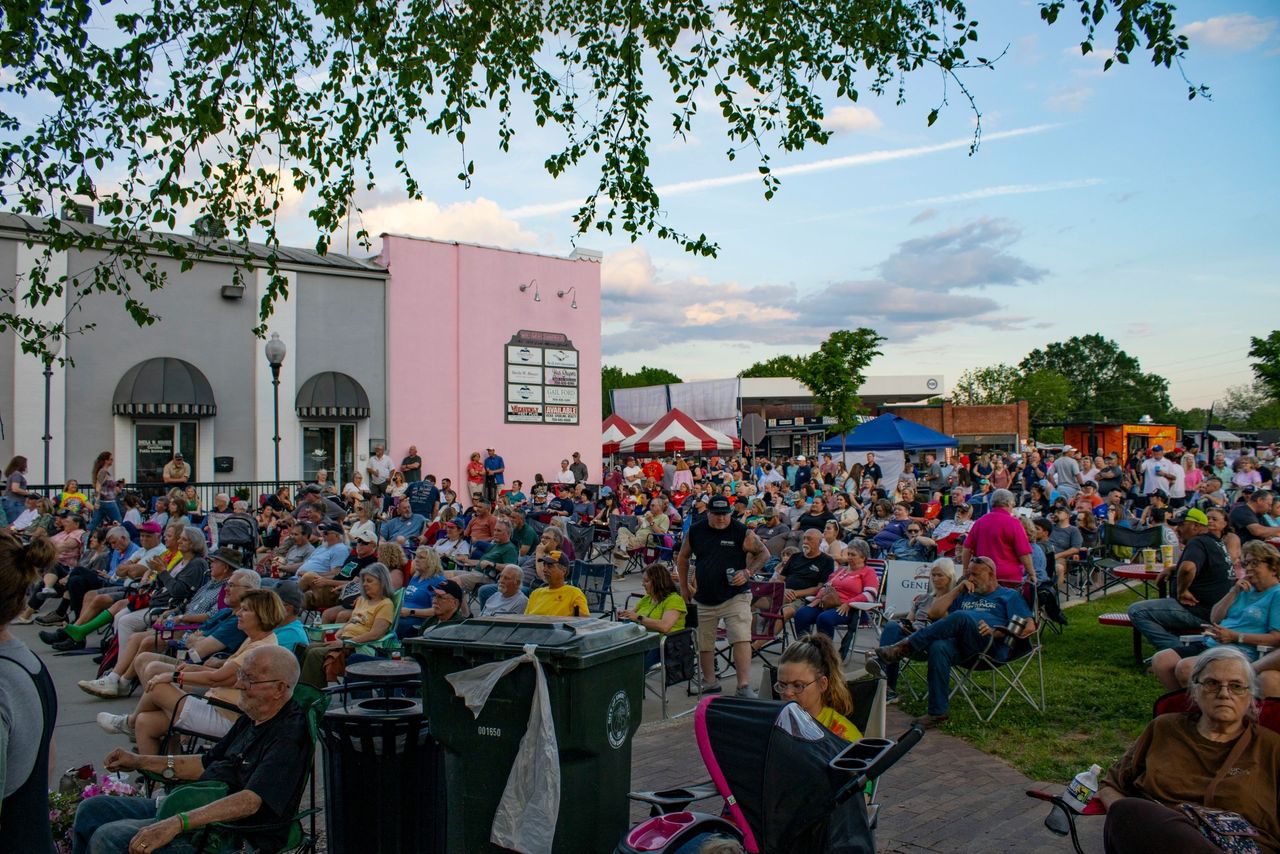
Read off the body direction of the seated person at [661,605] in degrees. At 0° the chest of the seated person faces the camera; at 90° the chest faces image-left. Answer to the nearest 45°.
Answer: approximately 45°

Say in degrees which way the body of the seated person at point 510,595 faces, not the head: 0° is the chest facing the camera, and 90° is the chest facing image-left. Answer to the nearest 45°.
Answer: approximately 45°

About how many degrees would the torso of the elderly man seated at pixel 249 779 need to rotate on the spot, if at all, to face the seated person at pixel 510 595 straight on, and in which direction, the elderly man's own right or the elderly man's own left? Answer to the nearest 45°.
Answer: approximately 135° to the elderly man's own right

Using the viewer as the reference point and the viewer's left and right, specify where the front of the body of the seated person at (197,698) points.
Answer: facing to the left of the viewer

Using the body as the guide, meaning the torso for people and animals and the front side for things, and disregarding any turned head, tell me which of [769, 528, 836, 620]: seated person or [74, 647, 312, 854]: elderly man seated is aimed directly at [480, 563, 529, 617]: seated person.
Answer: [769, 528, 836, 620]: seated person

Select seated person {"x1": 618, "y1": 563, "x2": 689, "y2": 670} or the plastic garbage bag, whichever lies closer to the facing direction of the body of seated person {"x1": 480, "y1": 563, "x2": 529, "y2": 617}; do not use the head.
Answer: the plastic garbage bag

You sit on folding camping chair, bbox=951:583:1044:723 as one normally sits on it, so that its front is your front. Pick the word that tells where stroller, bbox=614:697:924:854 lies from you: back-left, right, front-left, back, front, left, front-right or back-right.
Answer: front-left

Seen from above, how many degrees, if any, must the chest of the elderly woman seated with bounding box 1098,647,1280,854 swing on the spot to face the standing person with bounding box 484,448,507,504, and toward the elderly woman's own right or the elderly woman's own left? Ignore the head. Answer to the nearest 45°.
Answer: approximately 135° to the elderly woman's own right

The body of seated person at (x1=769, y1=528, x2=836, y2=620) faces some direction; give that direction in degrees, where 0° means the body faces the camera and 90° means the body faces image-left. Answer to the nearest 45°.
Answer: approximately 45°

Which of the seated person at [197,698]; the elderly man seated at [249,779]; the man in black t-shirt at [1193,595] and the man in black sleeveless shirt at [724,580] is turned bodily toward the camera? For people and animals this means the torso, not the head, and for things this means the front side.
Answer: the man in black sleeveless shirt at [724,580]

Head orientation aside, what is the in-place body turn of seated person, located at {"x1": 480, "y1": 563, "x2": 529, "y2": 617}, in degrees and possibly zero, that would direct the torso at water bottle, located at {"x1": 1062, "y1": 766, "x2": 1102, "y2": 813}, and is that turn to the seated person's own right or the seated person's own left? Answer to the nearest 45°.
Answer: approximately 90° to the seated person's own left

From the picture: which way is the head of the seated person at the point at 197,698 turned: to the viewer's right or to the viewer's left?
to the viewer's left

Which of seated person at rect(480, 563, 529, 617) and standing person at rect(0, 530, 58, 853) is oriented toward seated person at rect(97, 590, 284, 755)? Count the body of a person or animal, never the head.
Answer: seated person at rect(480, 563, 529, 617)
